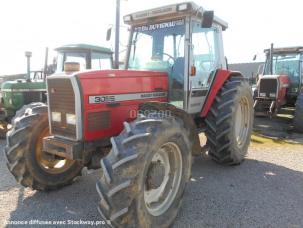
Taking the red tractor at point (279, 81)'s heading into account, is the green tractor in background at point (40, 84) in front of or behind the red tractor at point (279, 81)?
in front

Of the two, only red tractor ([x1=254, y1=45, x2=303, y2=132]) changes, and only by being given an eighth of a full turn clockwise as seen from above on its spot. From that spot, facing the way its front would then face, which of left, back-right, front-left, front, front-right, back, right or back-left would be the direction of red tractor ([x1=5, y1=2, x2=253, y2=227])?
left

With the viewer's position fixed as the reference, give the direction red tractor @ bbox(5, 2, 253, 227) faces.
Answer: facing the viewer and to the left of the viewer

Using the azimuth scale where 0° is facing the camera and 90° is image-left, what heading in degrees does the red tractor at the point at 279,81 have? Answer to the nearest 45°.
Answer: approximately 45°

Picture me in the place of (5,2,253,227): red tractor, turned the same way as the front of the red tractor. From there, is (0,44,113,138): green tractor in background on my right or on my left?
on my right
